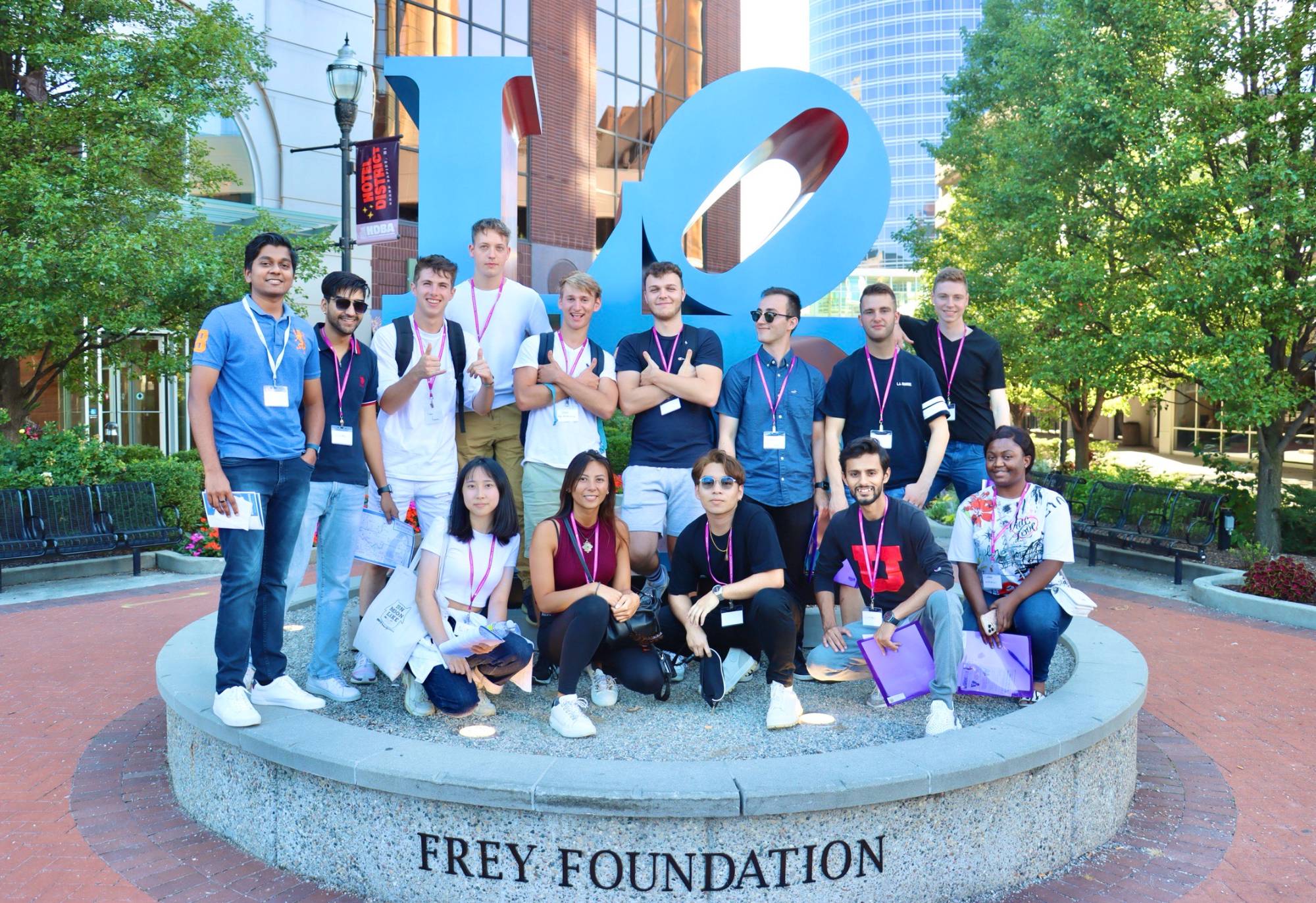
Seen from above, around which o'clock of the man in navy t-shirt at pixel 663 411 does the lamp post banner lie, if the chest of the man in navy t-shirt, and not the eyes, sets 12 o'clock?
The lamp post banner is roughly at 5 o'clock from the man in navy t-shirt.

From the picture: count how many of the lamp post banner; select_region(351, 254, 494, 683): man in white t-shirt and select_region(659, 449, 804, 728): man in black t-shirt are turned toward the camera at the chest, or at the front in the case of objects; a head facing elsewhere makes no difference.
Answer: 3

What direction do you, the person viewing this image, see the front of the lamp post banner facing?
facing the viewer

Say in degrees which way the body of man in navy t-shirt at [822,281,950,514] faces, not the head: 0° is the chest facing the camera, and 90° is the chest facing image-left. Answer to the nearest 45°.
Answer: approximately 0°

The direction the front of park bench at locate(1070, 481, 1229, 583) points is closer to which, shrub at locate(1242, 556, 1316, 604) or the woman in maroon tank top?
the woman in maroon tank top

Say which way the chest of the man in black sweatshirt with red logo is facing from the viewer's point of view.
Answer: toward the camera

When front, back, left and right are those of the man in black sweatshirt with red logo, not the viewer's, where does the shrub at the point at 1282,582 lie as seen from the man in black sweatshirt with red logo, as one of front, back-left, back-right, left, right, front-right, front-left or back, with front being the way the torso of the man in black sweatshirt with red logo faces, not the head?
back-left

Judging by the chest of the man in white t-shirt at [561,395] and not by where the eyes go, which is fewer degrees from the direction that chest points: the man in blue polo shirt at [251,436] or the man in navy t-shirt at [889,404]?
the man in blue polo shirt

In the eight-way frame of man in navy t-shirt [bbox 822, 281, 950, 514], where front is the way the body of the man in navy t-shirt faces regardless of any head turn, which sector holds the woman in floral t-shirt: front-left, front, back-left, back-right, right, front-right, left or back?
front-left

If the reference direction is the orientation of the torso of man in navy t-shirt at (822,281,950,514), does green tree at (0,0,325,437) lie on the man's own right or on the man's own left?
on the man's own right

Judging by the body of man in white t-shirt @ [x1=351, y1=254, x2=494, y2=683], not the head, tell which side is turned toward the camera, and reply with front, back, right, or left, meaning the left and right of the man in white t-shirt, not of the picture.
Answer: front

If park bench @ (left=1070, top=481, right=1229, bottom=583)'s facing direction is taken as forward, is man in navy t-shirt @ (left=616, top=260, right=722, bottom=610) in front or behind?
in front

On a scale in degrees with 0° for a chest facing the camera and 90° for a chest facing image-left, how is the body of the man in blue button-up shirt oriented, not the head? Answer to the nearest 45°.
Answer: approximately 0°
